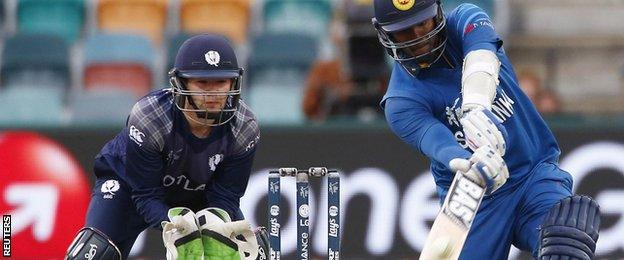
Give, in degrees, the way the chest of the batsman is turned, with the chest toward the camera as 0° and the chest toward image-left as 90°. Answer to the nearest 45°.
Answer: approximately 0°
